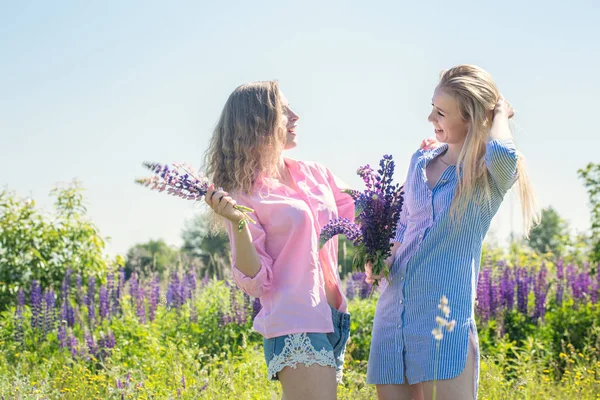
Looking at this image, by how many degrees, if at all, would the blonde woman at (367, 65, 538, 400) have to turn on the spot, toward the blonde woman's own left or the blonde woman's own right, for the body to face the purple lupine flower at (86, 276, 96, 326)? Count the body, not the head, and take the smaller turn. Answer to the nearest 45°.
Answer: approximately 90° to the blonde woman's own right

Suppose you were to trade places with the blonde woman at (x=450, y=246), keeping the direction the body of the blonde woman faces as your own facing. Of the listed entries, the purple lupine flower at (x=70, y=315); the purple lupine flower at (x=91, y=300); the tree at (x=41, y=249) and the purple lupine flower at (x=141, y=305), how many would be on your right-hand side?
4

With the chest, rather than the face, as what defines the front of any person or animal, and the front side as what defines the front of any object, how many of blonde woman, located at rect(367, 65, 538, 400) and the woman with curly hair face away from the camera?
0

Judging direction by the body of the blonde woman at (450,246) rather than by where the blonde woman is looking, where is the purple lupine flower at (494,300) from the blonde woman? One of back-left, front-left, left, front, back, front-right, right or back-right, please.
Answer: back-right

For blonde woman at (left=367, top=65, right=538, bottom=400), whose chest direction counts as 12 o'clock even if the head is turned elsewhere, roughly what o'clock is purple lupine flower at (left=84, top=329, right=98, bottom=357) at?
The purple lupine flower is roughly at 3 o'clock from the blonde woman.

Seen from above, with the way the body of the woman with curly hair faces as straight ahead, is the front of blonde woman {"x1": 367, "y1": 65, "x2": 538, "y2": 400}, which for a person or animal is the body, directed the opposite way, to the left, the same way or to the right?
to the right

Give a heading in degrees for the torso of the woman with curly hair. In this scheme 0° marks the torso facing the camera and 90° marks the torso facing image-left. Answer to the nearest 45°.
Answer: approximately 315°

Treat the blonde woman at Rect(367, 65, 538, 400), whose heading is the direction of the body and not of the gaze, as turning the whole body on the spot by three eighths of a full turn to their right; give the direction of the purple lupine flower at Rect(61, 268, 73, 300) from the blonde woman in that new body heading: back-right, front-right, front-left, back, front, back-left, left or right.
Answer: front-left

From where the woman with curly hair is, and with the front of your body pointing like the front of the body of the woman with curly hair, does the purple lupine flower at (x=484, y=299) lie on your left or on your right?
on your left

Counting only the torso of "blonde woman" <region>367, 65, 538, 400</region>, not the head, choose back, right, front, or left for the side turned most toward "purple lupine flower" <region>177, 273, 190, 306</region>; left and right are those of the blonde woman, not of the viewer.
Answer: right

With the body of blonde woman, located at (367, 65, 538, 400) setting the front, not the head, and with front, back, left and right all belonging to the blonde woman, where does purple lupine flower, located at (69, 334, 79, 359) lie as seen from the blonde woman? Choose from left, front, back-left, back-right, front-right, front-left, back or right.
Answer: right

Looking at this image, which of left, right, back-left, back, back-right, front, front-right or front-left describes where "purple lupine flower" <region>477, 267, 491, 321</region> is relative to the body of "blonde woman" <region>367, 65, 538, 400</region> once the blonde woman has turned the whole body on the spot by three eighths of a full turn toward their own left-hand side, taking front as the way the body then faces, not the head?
left

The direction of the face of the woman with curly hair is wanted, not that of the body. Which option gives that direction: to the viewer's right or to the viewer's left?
to the viewer's right

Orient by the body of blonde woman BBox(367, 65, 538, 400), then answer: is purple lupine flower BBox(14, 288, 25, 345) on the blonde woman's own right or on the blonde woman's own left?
on the blonde woman's own right

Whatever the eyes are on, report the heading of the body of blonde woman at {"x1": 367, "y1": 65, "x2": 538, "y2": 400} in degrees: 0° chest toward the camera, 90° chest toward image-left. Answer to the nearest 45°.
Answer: approximately 45°
